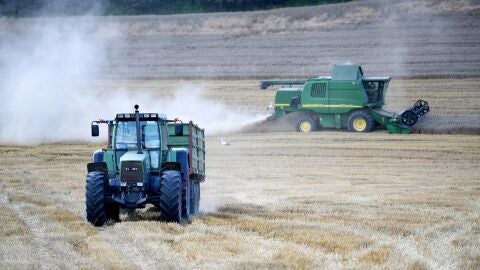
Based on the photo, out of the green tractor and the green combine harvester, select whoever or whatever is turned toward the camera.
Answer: the green tractor

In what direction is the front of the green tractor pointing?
toward the camera

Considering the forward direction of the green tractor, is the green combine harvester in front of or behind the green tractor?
behind

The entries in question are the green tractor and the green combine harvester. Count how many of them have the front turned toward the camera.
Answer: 1

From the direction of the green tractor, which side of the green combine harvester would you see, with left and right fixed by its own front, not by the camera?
right

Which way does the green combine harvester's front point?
to the viewer's right
